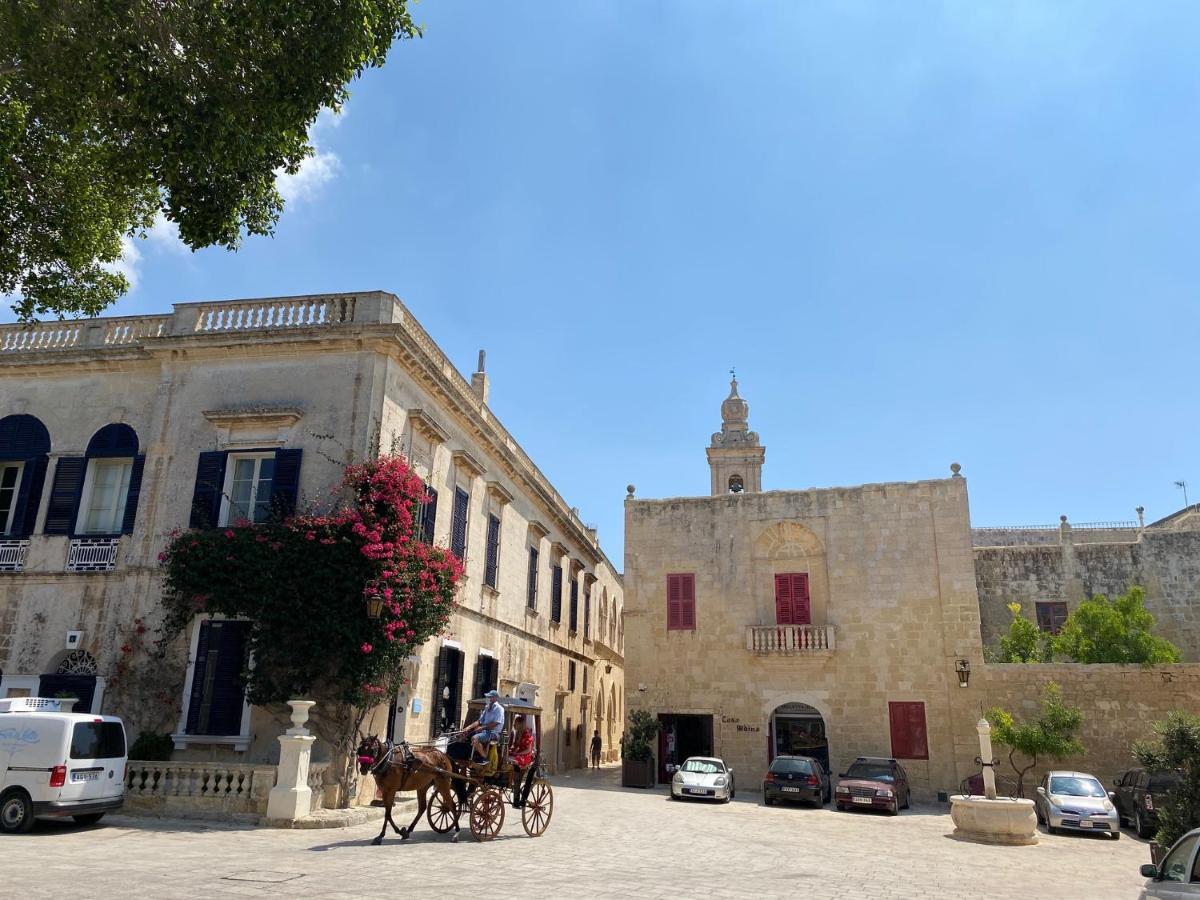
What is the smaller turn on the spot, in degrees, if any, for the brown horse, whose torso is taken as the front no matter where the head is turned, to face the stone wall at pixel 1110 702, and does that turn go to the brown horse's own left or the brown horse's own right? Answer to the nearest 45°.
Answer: approximately 180°

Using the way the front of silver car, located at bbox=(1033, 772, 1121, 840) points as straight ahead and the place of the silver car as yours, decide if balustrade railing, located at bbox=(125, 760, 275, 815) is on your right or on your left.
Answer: on your right

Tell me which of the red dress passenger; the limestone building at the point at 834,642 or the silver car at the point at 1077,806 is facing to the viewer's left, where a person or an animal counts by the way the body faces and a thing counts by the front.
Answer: the red dress passenger

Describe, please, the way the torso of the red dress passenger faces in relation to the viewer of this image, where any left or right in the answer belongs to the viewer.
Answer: facing to the left of the viewer

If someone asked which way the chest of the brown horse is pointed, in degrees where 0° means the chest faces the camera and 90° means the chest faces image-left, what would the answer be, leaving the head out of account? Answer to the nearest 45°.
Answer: approximately 45°

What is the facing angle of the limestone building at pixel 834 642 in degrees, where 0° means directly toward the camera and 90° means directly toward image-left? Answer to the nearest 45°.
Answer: approximately 0°
